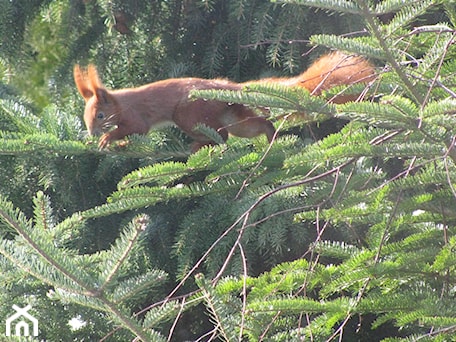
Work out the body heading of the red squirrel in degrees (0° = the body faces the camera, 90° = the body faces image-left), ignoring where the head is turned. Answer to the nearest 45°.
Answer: approximately 90°
